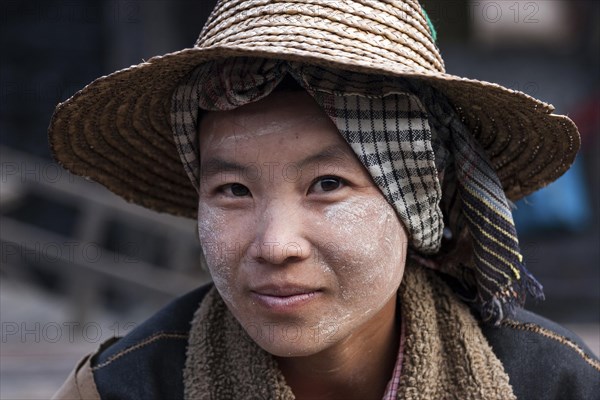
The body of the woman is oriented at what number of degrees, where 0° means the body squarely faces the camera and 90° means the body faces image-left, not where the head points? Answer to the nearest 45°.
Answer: approximately 0°
